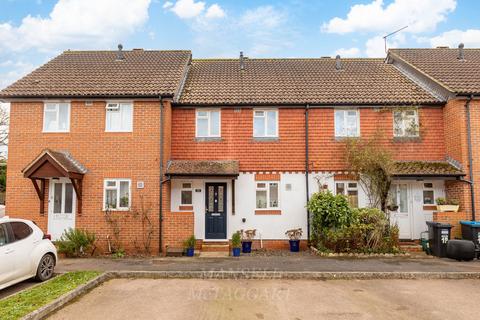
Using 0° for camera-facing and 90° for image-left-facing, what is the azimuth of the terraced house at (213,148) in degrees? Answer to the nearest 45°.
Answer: approximately 0°
